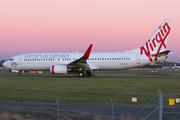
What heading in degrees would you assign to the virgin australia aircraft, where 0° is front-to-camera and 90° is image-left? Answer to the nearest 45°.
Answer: approximately 90°
